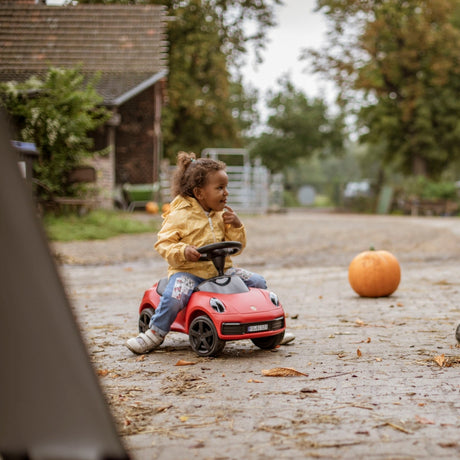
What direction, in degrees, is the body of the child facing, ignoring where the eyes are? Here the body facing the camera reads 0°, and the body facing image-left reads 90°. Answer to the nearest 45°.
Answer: approximately 315°

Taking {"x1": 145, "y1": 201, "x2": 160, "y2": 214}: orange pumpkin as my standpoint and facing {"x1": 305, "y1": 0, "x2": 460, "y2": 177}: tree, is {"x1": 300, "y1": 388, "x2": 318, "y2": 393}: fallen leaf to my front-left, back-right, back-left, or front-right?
back-right

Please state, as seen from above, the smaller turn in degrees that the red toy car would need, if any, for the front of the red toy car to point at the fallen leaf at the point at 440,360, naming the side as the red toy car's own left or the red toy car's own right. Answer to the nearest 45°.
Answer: approximately 45° to the red toy car's own left

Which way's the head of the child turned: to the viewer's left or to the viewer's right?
to the viewer's right

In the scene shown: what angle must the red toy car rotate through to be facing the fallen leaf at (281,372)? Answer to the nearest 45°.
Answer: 0° — it already faces it

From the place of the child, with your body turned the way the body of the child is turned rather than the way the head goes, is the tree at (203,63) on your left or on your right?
on your left

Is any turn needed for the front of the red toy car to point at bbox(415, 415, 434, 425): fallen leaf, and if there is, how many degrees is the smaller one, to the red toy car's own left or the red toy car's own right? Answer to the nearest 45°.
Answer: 0° — it already faces it

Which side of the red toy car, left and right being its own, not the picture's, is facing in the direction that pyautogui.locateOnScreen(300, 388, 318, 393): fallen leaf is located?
front

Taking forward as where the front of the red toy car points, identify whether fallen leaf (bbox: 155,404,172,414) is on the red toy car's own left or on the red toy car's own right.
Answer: on the red toy car's own right

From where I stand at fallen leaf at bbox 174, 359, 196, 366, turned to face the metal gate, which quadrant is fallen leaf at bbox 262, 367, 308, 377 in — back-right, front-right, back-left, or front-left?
back-right

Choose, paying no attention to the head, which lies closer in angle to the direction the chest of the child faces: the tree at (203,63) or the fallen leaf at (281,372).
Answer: the fallen leaf

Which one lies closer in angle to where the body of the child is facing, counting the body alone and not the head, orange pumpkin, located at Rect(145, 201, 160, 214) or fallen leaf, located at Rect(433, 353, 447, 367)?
the fallen leaf
